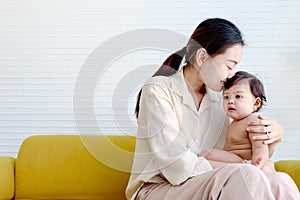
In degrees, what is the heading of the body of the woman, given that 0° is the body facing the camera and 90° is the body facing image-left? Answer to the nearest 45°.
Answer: approximately 315°

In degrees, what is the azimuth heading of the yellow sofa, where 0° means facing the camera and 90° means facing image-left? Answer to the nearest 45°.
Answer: approximately 0°

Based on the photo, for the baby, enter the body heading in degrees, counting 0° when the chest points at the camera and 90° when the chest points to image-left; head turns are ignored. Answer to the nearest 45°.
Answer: approximately 45°
